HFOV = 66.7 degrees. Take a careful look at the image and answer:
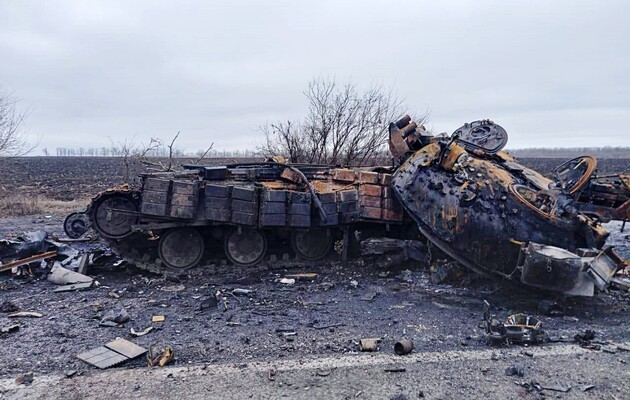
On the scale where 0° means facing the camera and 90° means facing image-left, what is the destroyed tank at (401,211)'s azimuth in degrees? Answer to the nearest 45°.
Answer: approximately 90°

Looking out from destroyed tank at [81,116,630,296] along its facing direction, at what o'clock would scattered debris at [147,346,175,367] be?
The scattered debris is roughly at 10 o'clock from the destroyed tank.

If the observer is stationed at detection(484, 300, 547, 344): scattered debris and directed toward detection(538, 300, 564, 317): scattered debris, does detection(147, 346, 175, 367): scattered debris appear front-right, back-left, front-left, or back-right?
back-left

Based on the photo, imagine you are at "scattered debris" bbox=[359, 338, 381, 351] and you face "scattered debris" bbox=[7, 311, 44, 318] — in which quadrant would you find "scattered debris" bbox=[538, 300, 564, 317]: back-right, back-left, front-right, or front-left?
back-right

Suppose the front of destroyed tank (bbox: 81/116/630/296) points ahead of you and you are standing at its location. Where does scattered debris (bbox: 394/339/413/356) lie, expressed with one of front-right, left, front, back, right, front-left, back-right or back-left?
left

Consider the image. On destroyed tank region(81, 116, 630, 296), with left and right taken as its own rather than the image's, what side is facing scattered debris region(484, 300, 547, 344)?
left

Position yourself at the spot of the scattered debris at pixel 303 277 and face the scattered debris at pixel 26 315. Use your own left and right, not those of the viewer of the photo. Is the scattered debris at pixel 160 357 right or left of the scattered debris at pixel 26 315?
left

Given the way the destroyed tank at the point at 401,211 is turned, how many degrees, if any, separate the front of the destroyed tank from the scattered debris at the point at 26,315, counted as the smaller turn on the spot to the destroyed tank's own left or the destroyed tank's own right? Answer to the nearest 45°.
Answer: approximately 45° to the destroyed tank's own left

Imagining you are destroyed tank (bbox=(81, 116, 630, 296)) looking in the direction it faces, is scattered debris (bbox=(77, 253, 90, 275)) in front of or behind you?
in front
